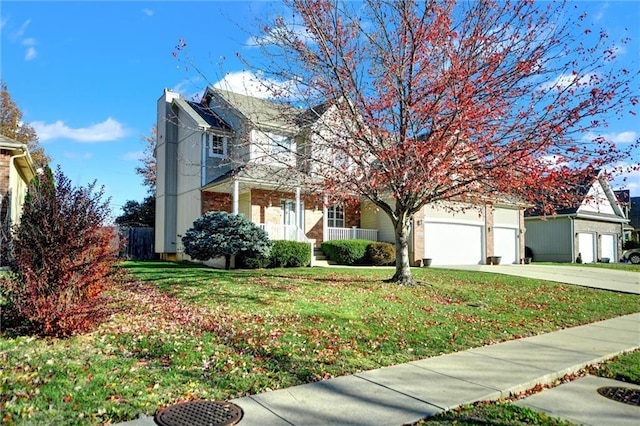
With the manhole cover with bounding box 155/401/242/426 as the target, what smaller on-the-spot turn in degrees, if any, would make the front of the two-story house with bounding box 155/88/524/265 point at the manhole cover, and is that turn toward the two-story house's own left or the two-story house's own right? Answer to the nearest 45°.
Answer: approximately 45° to the two-story house's own right

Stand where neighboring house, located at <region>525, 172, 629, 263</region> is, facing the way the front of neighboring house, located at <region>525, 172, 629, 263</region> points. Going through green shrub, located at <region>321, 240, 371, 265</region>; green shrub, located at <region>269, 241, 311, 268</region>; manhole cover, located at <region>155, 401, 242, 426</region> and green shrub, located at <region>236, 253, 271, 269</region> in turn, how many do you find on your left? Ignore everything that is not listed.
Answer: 0

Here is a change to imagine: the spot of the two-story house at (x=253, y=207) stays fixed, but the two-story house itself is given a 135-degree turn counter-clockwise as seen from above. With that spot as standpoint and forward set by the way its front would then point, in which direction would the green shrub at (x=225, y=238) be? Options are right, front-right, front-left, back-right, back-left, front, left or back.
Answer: back

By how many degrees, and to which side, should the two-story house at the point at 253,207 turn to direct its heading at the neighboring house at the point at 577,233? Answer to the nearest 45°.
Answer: approximately 90° to its left

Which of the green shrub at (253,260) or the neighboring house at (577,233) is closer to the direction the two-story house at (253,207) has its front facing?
the green shrub

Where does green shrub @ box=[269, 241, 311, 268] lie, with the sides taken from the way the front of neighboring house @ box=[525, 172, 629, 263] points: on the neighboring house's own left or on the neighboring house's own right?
on the neighboring house's own right

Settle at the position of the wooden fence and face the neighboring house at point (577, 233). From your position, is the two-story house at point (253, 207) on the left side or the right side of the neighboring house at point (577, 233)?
right

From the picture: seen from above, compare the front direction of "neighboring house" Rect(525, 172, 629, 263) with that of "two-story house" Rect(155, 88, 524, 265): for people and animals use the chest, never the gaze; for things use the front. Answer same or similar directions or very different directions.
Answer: same or similar directions

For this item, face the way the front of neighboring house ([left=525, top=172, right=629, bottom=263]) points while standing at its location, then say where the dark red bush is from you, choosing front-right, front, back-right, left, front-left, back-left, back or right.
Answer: front-right

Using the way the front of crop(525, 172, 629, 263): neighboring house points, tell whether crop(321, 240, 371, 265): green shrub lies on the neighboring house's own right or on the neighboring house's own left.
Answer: on the neighboring house's own right

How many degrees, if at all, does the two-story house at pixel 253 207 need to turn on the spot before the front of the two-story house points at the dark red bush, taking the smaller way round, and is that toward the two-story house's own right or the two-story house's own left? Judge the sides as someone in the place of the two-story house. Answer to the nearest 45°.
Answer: approximately 45° to the two-story house's own right

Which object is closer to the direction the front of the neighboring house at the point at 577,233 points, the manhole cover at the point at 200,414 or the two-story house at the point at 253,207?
the manhole cover

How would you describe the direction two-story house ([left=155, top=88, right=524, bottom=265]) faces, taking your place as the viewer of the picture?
facing the viewer and to the right of the viewer

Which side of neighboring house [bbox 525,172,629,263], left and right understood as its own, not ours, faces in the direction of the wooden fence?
right

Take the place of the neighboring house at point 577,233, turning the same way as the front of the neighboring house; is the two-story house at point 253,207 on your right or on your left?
on your right

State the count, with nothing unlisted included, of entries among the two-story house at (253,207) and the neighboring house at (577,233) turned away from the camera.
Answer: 0
